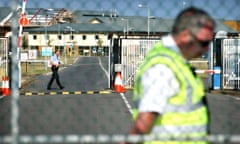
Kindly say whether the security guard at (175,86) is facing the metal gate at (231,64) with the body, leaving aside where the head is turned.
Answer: no

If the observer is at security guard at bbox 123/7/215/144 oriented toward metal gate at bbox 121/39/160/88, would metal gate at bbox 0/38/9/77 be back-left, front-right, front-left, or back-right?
front-left
